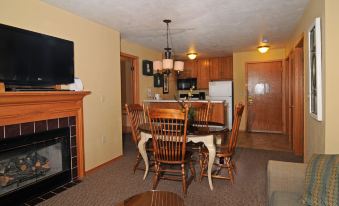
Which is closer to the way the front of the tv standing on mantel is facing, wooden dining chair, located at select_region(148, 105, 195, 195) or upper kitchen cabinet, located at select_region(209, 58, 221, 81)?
the wooden dining chair

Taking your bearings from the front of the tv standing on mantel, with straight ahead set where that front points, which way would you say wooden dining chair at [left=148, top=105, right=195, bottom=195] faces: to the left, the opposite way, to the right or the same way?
to the left

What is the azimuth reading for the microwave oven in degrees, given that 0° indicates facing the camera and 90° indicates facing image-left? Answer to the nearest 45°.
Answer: approximately 0°

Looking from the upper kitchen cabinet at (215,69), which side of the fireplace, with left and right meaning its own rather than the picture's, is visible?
left

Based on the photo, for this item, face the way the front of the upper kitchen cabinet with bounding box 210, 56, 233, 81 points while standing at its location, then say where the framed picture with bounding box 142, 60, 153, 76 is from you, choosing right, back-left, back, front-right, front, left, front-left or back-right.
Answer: front-right

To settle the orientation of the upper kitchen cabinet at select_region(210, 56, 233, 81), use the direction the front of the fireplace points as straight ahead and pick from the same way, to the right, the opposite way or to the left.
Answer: to the right

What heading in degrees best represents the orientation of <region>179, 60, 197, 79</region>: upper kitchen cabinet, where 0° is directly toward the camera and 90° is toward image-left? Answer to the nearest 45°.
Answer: approximately 0°

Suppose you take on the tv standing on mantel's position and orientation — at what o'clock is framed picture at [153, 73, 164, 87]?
The framed picture is roughly at 9 o'clock from the tv standing on mantel.

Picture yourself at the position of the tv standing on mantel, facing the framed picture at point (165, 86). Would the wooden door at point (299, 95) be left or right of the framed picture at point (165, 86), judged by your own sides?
right

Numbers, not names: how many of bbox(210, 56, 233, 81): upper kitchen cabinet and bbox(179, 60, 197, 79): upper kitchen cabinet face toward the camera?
2
